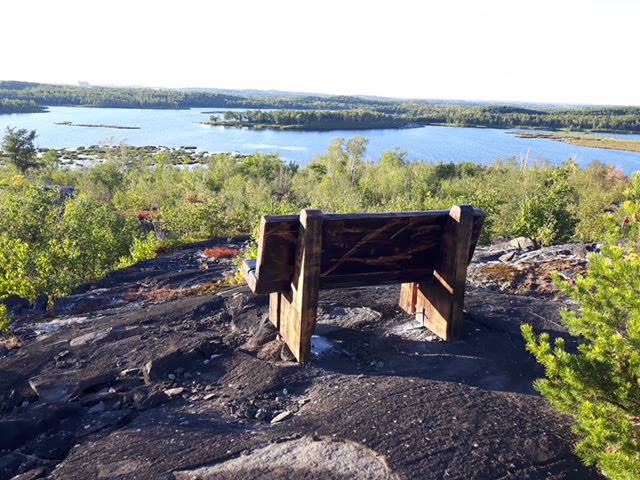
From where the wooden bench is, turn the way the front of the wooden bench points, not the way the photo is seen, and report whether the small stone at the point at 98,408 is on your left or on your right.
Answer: on your left

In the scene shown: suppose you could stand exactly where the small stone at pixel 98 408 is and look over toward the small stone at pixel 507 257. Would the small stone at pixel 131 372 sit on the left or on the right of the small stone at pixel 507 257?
left

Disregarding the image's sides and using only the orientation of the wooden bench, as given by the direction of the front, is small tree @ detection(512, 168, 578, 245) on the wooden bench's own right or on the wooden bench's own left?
on the wooden bench's own right

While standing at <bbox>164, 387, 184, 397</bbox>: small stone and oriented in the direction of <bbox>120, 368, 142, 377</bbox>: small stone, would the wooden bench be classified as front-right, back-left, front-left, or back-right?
back-right

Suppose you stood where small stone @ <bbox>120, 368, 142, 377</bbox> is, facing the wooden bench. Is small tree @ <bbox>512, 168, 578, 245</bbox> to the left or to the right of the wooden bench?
left

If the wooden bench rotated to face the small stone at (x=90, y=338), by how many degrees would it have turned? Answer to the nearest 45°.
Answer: approximately 45° to its left

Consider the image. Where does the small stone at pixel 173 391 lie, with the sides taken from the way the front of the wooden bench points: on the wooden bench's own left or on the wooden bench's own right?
on the wooden bench's own left

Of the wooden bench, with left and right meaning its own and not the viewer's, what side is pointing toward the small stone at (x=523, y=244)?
right

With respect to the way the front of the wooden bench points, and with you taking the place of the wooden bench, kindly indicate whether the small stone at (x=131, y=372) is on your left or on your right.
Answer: on your left

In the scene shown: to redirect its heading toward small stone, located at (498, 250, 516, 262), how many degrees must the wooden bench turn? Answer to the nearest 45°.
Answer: approximately 90° to its right

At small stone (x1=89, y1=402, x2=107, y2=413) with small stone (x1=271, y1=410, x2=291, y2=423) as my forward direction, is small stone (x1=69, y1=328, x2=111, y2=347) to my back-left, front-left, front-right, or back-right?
back-left

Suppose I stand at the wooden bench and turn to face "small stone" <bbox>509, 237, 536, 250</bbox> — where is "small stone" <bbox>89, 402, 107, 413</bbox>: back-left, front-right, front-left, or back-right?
back-left

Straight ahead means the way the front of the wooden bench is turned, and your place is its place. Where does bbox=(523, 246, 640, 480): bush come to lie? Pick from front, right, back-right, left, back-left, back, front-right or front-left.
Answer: back

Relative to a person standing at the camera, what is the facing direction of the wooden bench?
facing away from the viewer and to the left of the viewer
